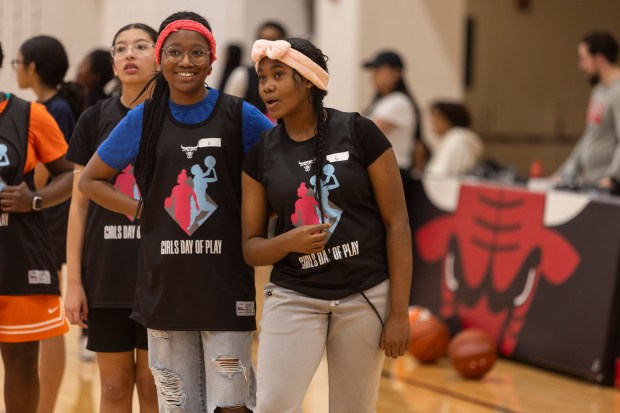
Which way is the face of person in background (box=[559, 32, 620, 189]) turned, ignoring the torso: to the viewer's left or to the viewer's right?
to the viewer's left

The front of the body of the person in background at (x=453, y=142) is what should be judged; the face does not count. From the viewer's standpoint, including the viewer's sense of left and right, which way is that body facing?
facing to the left of the viewer

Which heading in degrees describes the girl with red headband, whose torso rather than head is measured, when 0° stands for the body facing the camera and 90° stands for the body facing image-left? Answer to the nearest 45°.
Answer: approximately 0°

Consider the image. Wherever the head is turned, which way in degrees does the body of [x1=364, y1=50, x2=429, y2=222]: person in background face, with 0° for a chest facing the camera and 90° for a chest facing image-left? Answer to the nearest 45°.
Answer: approximately 90°

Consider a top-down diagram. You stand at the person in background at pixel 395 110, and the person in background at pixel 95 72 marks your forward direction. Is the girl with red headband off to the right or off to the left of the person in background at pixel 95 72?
left
